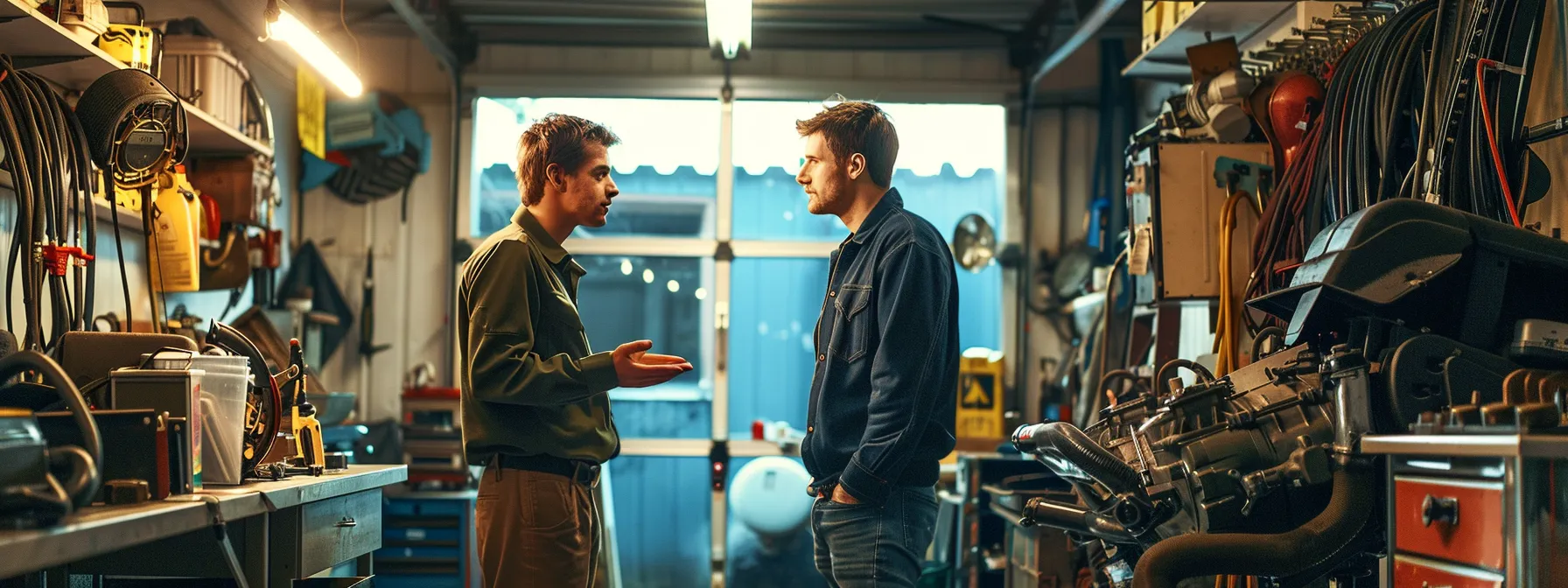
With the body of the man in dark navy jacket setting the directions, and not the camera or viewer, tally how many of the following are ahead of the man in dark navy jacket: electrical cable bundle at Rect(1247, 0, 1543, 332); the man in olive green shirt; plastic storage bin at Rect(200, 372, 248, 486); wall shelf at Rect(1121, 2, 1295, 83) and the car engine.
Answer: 2

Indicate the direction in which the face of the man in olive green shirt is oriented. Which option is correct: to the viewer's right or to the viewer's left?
to the viewer's right

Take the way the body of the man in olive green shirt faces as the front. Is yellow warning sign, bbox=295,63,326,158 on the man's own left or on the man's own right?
on the man's own left

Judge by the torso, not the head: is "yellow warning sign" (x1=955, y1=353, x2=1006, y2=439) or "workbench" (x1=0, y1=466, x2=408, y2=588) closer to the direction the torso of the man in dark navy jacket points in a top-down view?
the workbench

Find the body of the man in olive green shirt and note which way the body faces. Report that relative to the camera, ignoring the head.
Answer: to the viewer's right

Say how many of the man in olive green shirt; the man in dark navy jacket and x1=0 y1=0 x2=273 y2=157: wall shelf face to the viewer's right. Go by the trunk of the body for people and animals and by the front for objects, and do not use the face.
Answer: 2

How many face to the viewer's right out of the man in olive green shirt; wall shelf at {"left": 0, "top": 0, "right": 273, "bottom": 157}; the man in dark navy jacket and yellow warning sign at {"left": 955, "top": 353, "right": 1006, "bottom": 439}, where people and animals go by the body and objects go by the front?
2

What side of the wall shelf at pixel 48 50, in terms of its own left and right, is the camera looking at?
right

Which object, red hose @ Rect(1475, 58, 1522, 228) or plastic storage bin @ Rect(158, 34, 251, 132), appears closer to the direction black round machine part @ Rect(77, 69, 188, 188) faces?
the red hose

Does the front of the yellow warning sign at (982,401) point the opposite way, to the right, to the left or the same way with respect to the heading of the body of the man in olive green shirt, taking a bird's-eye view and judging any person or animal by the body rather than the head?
to the right

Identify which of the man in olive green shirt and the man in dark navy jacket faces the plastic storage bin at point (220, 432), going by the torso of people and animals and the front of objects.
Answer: the man in dark navy jacket

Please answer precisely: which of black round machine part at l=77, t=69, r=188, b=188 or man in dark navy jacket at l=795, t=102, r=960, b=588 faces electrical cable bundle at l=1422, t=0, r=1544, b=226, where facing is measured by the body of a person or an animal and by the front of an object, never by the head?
the black round machine part

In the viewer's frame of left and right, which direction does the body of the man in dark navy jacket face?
facing to the left of the viewer
